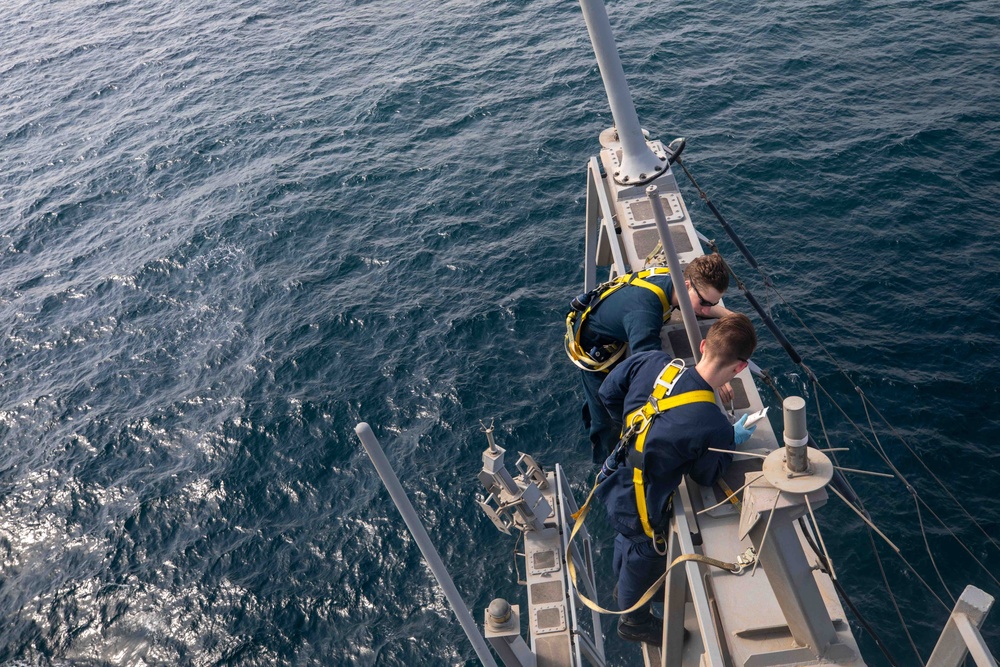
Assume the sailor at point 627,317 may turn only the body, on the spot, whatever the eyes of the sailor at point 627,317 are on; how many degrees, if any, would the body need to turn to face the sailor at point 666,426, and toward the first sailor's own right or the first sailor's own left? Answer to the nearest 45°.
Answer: approximately 90° to the first sailor's own right

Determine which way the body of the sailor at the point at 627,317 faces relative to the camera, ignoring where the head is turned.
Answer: to the viewer's right

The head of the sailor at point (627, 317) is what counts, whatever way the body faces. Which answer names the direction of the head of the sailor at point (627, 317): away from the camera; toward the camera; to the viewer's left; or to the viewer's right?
to the viewer's right

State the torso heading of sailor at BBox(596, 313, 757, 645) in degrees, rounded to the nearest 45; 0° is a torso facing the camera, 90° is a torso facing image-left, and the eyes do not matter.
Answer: approximately 225°

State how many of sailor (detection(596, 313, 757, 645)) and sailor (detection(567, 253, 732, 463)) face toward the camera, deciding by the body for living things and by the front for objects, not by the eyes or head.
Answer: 0

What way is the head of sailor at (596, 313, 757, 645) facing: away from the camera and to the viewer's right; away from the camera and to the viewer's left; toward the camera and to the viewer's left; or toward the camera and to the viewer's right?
away from the camera and to the viewer's right

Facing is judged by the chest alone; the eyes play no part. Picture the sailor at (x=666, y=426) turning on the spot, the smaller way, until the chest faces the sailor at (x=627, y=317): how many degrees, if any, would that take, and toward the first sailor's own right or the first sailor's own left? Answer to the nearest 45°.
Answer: approximately 45° to the first sailor's own left
